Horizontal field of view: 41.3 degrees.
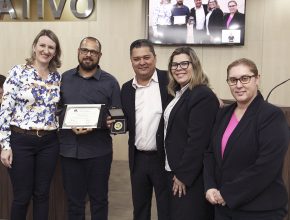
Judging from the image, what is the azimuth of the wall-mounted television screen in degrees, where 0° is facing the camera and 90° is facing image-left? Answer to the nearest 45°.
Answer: approximately 0°

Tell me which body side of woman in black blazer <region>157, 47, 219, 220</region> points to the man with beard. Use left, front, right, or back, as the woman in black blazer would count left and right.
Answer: right

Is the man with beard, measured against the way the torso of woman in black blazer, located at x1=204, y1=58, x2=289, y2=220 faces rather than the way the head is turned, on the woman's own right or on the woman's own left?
on the woman's own right

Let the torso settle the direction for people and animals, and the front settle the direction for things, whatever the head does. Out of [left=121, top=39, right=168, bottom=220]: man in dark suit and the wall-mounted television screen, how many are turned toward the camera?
2

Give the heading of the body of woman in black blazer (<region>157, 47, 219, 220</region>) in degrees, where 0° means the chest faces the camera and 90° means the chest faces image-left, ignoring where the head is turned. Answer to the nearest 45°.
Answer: approximately 45°

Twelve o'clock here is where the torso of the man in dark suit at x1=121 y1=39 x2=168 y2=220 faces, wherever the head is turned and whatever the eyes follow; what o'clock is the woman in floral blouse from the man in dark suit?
The woman in floral blouse is roughly at 3 o'clock from the man in dark suit.

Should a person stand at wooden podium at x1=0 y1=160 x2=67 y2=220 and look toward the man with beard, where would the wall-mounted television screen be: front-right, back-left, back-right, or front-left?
front-left
